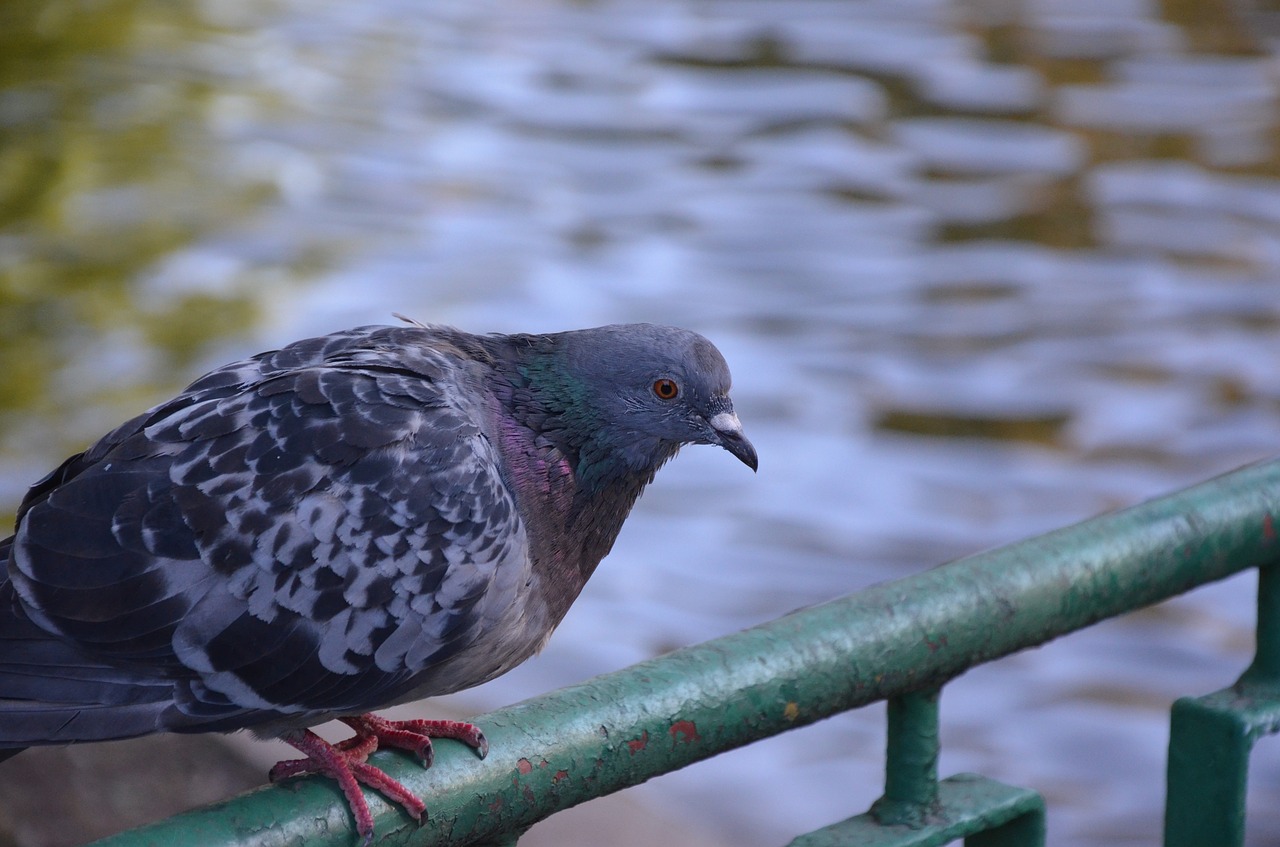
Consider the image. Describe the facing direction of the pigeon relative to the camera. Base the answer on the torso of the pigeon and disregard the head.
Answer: to the viewer's right
